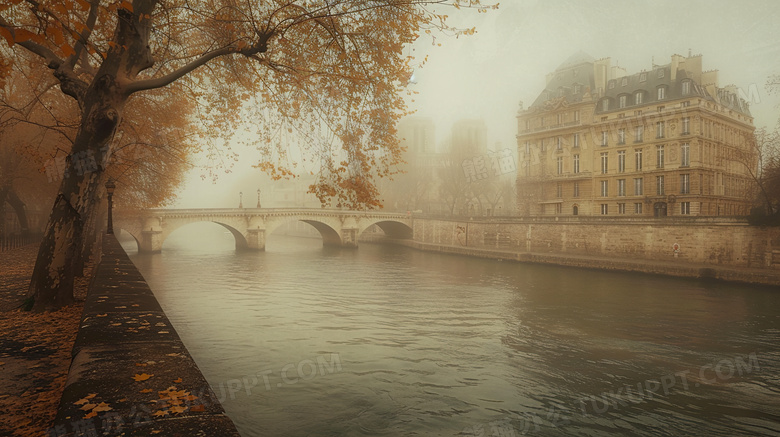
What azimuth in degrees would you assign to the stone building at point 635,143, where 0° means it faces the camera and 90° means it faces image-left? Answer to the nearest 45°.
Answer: approximately 45°

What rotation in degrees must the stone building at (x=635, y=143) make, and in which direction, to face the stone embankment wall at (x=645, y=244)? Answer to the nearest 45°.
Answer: approximately 45° to its left

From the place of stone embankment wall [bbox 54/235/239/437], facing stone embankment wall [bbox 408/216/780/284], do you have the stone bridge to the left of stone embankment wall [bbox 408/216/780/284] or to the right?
left

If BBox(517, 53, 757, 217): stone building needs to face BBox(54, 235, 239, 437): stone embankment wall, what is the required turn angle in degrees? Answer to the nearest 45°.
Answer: approximately 45° to its left
